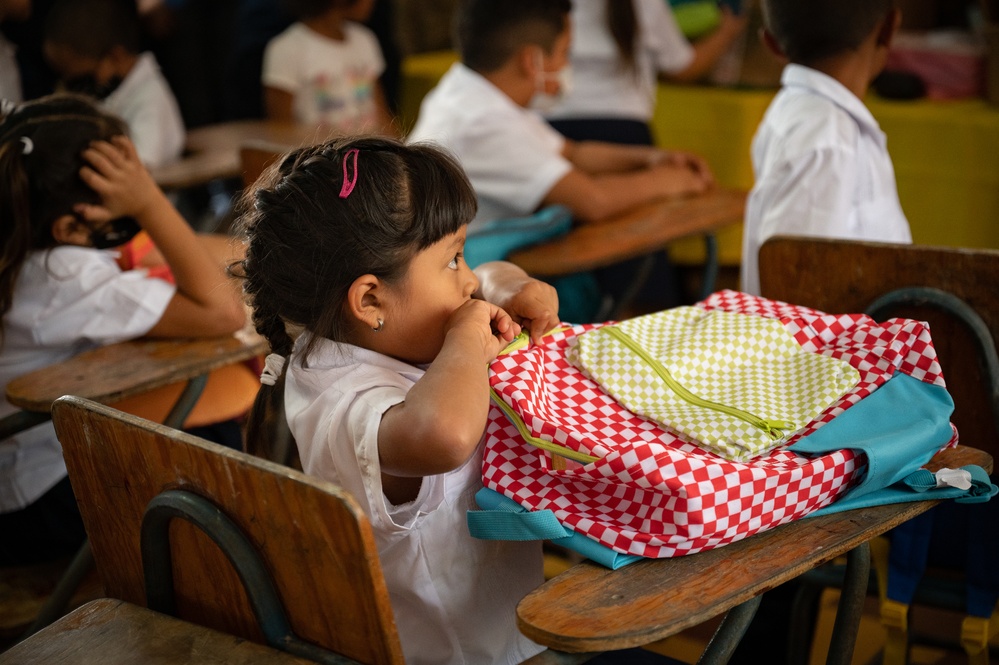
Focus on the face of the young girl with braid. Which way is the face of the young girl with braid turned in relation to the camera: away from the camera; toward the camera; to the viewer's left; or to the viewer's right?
to the viewer's right

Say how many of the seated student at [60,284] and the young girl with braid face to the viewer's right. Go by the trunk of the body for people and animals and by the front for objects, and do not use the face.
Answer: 2

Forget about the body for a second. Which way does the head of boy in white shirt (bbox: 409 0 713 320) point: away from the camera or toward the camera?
away from the camera

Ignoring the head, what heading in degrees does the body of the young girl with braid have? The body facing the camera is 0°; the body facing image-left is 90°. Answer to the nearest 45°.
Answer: approximately 270°

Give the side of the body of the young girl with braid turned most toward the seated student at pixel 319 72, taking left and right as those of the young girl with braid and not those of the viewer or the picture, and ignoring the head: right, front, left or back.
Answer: left

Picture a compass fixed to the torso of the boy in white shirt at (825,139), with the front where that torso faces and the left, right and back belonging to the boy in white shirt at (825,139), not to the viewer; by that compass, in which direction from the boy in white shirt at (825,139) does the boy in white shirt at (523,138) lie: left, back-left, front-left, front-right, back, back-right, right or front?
left

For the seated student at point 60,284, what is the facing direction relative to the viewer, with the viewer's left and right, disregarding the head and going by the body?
facing to the right of the viewer
